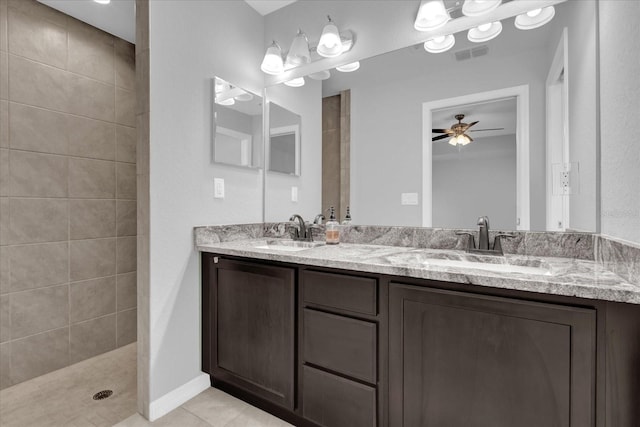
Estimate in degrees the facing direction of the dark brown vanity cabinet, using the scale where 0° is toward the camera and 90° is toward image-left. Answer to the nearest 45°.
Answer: approximately 45°

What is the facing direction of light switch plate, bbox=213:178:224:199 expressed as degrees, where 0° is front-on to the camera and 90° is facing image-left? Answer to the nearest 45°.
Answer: approximately 315°
